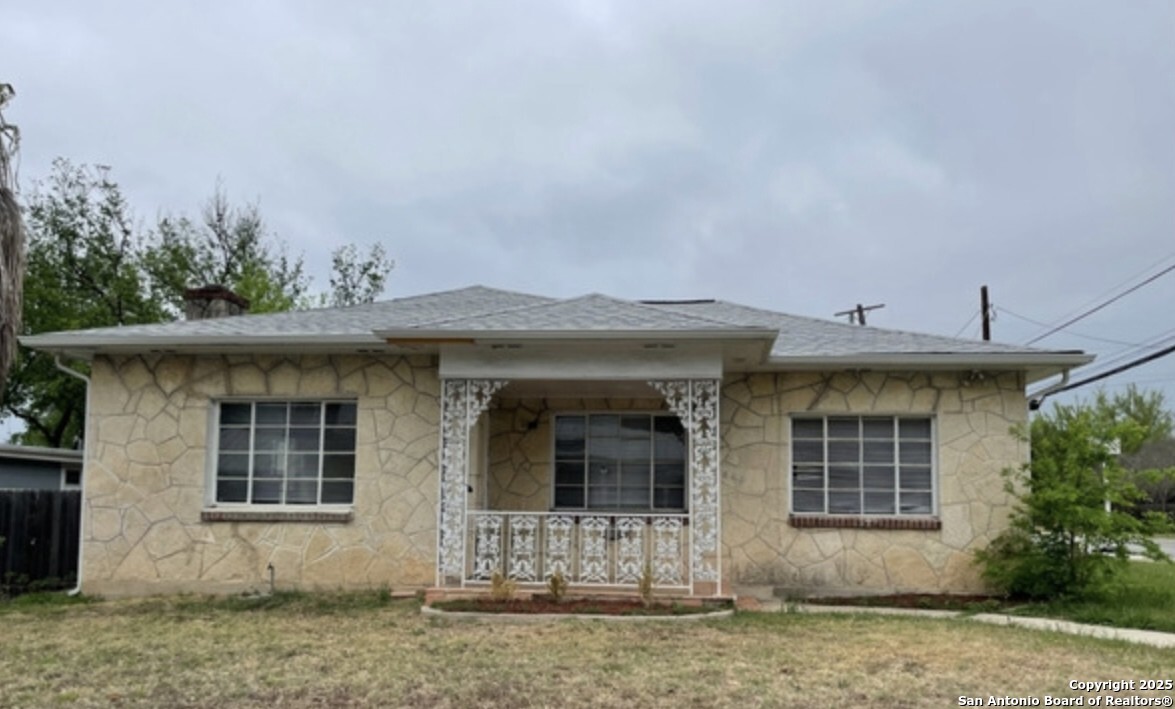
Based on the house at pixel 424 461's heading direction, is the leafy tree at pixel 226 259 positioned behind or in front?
behind

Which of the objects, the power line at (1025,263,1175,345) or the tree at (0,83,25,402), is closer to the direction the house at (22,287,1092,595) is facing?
the tree

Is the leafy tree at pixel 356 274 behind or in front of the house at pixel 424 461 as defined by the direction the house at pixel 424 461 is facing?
behind

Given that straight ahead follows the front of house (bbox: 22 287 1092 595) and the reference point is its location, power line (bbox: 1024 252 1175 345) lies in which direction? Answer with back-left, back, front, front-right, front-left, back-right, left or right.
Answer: back-left

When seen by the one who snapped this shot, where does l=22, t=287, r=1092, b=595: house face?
facing the viewer

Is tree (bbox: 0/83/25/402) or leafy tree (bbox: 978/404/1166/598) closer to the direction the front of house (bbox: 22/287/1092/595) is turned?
the tree

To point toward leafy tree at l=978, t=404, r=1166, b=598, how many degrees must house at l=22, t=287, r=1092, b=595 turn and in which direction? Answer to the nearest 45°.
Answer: approximately 90° to its left

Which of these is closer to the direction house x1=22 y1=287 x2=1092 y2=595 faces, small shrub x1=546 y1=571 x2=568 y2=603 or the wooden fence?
the small shrub
